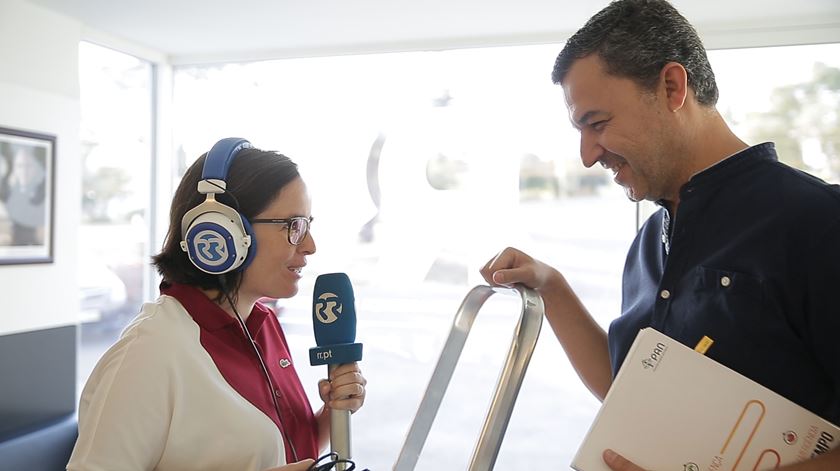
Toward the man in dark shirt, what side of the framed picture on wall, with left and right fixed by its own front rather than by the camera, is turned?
front

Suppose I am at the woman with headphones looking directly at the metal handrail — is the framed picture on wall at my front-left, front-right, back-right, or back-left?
back-left

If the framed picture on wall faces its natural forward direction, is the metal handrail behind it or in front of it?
in front

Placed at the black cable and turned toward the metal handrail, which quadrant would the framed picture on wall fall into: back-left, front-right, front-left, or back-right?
back-left

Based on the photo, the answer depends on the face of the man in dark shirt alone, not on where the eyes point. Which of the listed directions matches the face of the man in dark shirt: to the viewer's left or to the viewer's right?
to the viewer's left

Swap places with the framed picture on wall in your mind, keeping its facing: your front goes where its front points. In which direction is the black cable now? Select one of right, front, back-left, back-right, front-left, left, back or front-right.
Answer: front-right

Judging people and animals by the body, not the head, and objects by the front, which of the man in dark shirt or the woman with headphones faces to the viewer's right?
the woman with headphones

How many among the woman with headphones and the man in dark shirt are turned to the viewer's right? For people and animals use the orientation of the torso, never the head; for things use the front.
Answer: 1

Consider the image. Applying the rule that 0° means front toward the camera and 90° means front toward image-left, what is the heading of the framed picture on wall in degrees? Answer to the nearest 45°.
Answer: approximately 315°

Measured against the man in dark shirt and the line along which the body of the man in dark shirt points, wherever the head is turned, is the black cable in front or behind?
in front

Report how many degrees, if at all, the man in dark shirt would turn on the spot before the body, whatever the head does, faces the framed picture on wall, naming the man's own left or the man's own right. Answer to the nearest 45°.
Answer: approximately 45° to the man's own right

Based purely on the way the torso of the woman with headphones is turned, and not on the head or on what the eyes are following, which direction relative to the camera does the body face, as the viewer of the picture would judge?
to the viewer's right

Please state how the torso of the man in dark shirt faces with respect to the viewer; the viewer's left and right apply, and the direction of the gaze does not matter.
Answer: facing the viewer and to the left of the viewer

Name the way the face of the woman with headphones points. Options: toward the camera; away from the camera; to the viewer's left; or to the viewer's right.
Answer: to the viewer's right
